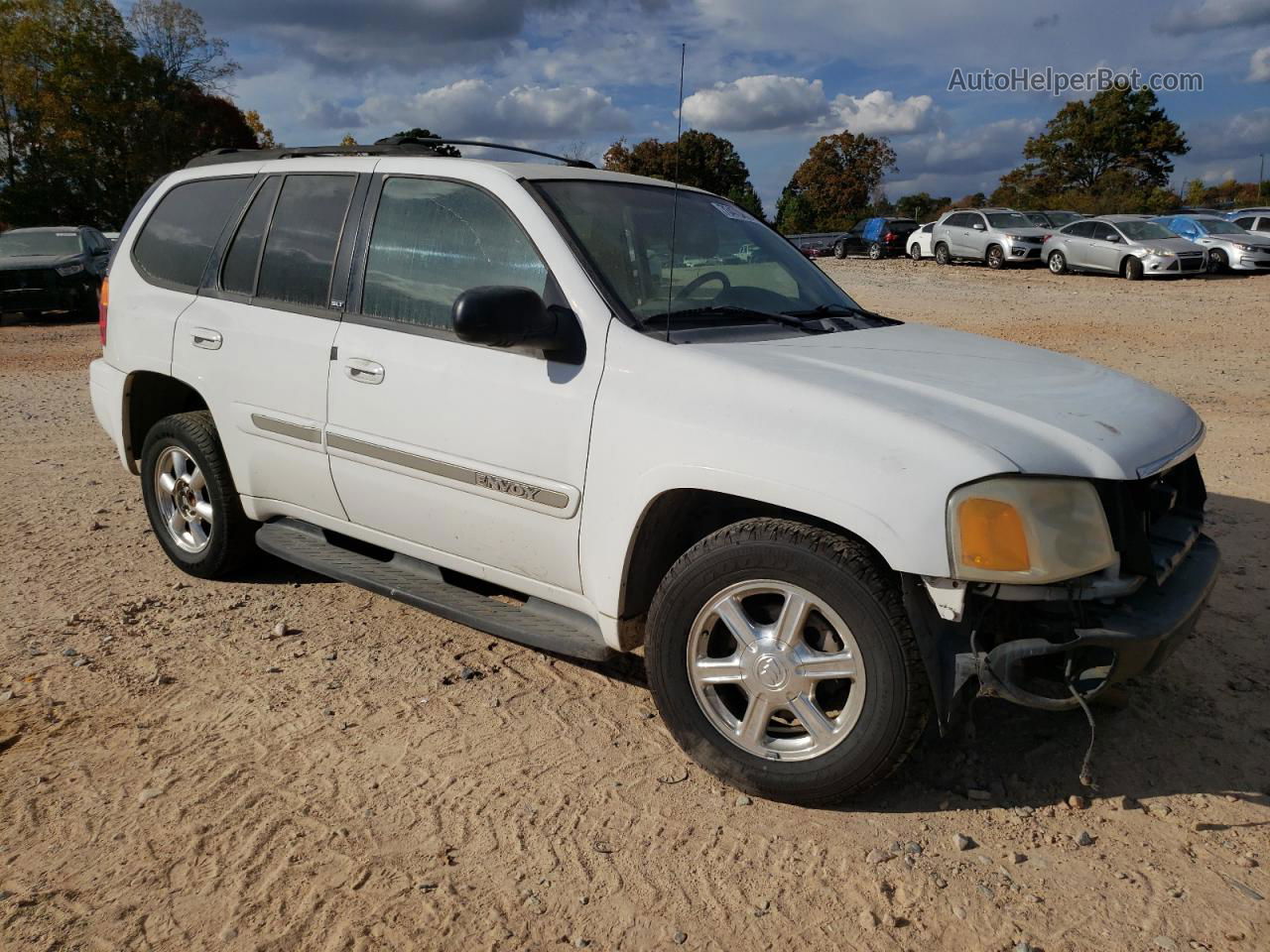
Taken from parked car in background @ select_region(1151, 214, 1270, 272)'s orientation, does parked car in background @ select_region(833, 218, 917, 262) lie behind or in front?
behind

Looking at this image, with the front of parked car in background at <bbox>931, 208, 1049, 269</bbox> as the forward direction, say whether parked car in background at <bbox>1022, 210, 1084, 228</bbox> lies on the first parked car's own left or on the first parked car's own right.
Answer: on the first parked car's own left

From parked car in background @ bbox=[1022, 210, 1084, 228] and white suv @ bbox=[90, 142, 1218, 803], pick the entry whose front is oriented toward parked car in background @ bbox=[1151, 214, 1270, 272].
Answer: parked car in background @ bbox=[1022, 210, 1084, 228]

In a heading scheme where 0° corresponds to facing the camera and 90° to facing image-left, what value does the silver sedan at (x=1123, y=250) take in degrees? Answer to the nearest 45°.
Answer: approximately 315°

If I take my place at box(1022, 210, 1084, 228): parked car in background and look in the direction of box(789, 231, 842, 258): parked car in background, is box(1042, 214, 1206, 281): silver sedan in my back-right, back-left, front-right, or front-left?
back-left

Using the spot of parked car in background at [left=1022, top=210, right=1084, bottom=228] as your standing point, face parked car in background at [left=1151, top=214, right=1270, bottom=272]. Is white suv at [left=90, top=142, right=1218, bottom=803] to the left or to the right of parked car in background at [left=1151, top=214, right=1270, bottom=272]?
right

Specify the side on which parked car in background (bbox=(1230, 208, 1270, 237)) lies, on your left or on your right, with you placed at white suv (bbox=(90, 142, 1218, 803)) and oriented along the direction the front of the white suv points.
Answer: on your left

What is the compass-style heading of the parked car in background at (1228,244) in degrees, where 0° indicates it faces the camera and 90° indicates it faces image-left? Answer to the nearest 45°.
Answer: approximately 315°
